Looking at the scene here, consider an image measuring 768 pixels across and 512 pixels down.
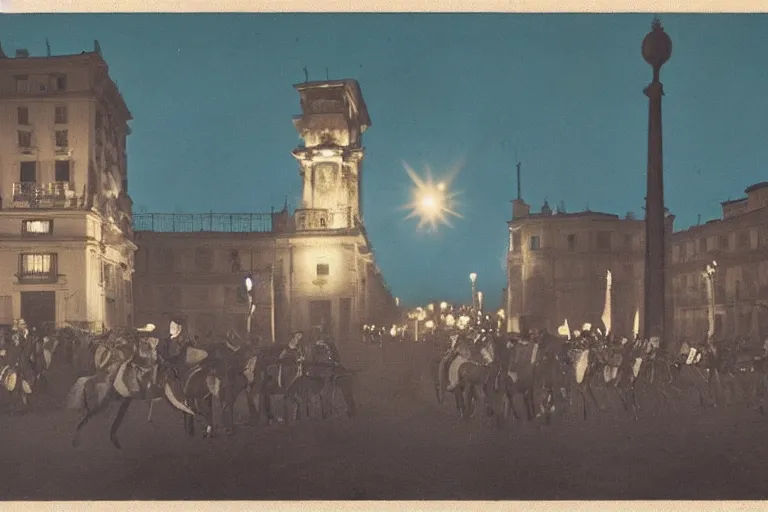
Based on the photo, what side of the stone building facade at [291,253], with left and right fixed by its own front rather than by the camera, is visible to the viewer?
front

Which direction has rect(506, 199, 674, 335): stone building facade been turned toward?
toward the camera

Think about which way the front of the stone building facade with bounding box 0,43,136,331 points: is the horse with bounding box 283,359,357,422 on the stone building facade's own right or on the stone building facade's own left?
on the stone building facade's own left

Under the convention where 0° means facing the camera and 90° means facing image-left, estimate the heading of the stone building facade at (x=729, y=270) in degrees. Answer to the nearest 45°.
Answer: approximately 45°

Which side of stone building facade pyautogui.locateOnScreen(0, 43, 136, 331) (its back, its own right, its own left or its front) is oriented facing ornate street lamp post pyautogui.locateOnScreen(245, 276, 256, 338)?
left

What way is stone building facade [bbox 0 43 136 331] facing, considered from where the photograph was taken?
facing the viewer

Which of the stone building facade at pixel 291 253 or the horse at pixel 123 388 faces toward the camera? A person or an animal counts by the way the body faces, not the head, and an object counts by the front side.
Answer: the stone building facade

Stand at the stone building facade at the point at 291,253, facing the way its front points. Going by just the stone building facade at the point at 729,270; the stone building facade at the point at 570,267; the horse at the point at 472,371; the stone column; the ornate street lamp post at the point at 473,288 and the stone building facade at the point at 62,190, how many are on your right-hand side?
1
